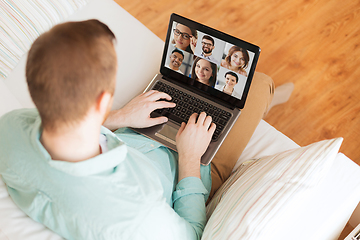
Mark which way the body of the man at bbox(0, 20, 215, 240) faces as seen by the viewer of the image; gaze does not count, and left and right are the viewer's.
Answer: facing away from the viewer and to the right of the viewer

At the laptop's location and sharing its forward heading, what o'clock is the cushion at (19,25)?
The cushion is roughly at 2 o'clock from the laptop.

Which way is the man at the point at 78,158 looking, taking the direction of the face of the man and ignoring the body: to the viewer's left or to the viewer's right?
to the viewer's right

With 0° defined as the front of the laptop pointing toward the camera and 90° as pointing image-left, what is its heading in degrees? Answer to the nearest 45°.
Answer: approximately 45°
